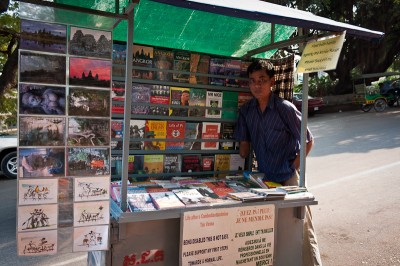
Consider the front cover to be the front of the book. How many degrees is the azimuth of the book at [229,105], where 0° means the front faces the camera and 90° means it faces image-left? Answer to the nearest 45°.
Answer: approximately 0°

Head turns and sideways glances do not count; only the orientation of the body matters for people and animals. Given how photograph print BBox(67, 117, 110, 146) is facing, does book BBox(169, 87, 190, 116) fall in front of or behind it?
behind

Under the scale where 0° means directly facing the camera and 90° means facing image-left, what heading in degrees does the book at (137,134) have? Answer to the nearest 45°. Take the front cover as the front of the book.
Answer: approximately 0°

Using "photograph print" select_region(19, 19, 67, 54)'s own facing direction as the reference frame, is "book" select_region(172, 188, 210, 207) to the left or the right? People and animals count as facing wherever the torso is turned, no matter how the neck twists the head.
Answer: on its left

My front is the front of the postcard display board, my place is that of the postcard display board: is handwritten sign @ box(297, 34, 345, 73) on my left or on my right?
on my left

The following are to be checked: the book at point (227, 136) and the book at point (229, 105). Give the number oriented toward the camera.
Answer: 2
